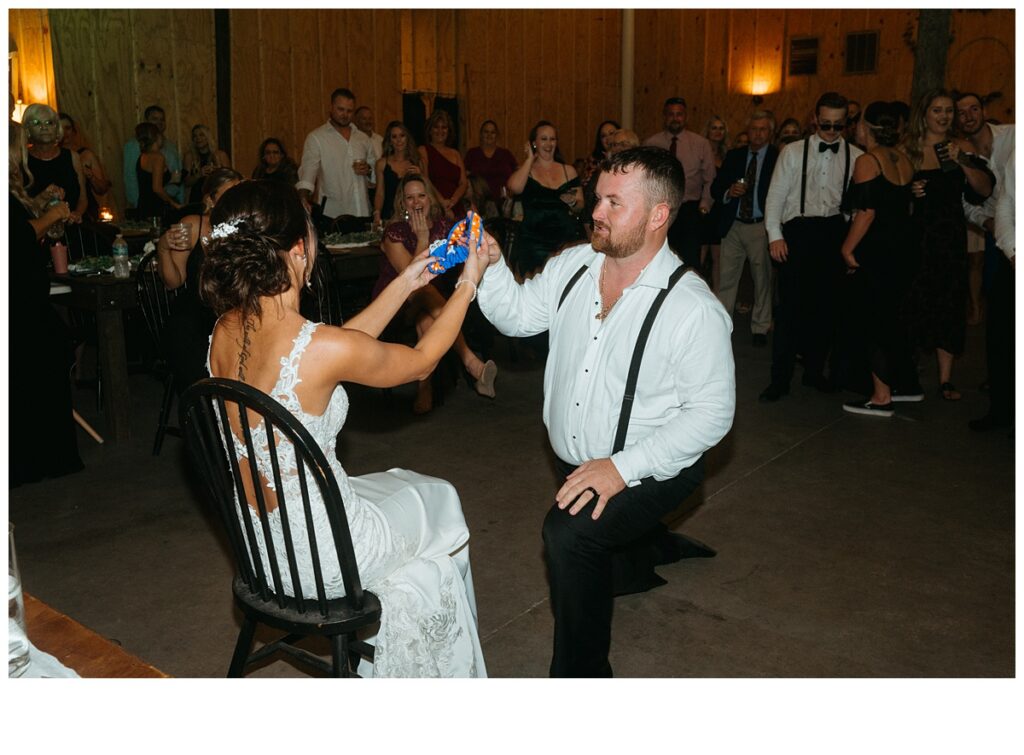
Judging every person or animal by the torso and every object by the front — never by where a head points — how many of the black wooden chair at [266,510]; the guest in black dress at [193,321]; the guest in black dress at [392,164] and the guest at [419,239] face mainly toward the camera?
2

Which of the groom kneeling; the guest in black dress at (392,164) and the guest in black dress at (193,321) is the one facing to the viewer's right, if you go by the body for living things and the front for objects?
the guest in black dress at (193,321)

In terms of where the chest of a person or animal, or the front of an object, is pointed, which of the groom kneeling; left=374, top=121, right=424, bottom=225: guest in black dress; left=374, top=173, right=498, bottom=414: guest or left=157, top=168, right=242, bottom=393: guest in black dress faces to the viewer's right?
left=157, top=168, right=242, bottom=393: guest in black dress

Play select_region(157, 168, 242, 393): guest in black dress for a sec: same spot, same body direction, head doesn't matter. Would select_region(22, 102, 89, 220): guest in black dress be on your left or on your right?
on your left

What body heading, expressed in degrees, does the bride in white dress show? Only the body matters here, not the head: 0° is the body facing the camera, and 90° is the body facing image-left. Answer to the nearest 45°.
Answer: approximately 225°

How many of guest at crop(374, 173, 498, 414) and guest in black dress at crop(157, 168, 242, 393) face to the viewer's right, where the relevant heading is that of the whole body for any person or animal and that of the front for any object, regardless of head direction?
1

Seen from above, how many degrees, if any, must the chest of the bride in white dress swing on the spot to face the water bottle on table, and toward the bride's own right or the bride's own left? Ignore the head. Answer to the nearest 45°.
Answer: approximately 45° to the bride's own left

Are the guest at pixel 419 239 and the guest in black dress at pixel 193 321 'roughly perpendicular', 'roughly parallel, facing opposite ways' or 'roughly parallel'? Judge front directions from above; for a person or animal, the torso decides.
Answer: roughly perpendicular

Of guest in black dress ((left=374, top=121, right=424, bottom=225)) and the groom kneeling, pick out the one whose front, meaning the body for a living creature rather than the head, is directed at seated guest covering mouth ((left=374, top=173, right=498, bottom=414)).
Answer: the guest in black dress

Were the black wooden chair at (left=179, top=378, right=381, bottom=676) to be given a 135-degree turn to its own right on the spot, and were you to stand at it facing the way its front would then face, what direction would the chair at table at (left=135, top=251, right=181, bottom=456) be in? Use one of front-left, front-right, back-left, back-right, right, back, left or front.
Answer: back

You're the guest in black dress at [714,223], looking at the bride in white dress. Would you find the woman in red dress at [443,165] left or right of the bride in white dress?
right

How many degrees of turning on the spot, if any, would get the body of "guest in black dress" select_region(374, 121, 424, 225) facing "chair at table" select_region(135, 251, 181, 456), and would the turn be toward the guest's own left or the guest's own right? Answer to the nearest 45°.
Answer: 0° — they already face it
